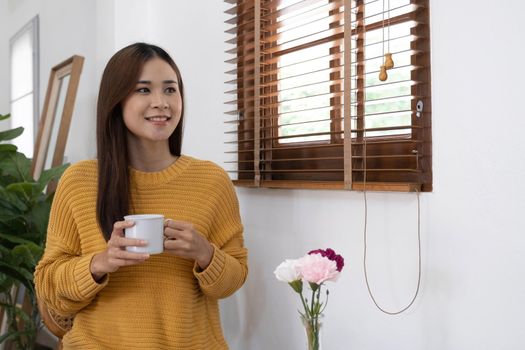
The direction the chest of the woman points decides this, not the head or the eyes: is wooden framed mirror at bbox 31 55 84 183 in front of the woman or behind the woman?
behind

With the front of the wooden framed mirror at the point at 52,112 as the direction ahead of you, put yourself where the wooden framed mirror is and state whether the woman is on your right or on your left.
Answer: on your left

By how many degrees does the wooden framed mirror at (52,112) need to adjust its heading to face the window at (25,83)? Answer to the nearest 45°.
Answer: approximately 135° to its right

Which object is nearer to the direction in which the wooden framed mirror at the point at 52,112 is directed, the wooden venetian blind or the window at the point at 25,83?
the wooden venetian blind

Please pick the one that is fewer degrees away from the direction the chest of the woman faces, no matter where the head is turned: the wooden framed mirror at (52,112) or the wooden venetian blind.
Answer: the wooden venetian blind

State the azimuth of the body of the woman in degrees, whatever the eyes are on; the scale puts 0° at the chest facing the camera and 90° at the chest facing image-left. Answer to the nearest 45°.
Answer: approximately 0°
